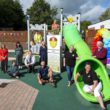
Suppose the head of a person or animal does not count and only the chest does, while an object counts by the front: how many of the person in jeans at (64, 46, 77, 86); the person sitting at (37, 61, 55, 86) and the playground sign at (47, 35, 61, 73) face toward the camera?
3

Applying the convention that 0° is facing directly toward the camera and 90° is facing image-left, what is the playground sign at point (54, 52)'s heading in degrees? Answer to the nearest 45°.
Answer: approximately 0°

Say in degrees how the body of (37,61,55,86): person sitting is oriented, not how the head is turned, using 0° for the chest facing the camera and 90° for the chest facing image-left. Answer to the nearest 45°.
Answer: approximately 0°
